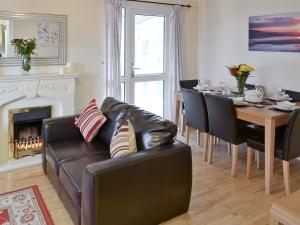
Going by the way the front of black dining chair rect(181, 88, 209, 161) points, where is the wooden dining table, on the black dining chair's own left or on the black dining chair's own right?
on the black dining chair's own right

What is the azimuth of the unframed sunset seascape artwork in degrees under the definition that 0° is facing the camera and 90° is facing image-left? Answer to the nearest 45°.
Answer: approximately 45°

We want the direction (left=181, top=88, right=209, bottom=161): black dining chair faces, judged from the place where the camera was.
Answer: facing away from the viewer and to the right of the viewer

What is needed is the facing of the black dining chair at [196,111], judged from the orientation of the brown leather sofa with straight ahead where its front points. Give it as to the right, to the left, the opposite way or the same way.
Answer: the opposite way

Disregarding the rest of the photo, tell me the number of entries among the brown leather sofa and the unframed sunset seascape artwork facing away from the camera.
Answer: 0

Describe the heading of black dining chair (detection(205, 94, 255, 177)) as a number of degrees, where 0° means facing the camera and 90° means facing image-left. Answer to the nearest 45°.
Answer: approximately 225°

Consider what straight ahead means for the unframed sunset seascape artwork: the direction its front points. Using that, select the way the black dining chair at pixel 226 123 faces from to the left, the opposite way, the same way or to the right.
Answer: the opposite way
